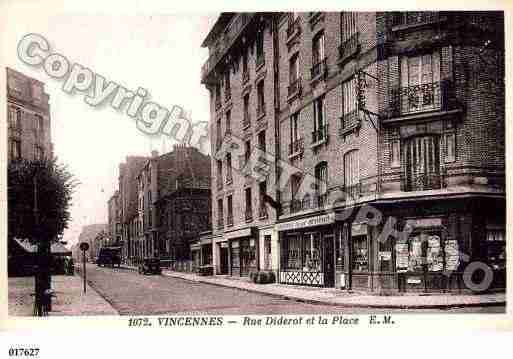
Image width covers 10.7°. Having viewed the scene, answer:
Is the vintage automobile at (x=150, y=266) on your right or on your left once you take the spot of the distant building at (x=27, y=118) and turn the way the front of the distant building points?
on your left

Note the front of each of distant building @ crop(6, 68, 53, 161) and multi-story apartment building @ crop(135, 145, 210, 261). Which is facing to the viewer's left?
the multi-story apartment building

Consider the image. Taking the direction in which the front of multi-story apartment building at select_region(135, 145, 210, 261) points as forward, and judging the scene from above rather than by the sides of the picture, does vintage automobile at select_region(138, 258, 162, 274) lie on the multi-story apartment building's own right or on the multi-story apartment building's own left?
on the multi-story apartment building's own left

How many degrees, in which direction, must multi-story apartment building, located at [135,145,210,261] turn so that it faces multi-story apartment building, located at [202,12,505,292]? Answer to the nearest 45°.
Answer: approximately 90° to its left

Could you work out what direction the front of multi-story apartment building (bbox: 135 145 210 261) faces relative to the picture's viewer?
facing to the left of the viewer

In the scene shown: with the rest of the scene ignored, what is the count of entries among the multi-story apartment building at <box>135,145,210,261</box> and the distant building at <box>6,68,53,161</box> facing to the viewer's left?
1

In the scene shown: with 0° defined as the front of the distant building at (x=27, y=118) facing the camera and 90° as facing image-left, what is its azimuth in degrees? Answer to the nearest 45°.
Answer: approximately 315°
